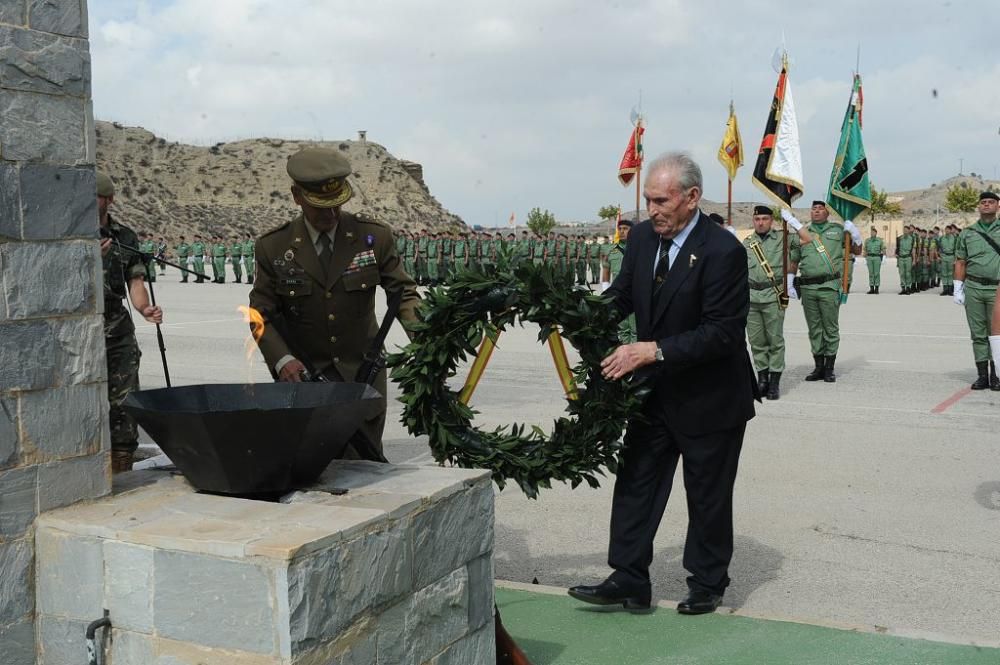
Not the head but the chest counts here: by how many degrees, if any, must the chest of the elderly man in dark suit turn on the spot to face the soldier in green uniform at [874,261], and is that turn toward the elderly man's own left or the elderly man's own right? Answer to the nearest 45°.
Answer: approximately 135° to the elderly man's own right

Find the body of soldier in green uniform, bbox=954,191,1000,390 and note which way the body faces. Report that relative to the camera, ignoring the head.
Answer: toward the camera

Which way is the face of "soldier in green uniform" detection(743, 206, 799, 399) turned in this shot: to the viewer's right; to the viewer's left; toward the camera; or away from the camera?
toward the camera

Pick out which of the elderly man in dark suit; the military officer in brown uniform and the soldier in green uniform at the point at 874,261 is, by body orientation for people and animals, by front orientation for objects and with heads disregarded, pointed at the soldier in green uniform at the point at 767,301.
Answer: the soldier in green uniform at the point at 874,261

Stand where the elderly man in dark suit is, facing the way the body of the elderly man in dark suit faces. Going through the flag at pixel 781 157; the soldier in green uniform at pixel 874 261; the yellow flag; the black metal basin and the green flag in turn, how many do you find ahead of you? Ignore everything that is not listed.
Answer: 1

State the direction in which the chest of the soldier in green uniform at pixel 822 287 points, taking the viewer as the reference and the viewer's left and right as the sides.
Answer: facing the viewer

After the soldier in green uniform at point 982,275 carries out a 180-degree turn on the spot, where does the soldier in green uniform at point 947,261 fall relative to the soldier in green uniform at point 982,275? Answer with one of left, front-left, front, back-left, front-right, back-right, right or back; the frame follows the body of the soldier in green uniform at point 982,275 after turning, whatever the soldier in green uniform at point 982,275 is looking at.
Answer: front

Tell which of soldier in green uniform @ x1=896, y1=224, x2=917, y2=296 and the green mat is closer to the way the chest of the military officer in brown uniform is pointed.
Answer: the green mat

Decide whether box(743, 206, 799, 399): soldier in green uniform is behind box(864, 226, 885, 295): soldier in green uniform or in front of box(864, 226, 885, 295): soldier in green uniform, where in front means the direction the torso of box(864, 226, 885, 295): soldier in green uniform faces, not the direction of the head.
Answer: in front

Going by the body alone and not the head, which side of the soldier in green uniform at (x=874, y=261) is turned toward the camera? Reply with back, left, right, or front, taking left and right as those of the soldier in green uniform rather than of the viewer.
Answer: front

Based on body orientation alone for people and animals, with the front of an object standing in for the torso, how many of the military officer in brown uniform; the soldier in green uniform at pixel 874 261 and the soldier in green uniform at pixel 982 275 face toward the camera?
3

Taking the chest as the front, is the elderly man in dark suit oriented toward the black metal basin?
yes

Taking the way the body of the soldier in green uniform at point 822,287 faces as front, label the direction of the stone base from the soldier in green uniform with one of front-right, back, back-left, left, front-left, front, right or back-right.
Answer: front

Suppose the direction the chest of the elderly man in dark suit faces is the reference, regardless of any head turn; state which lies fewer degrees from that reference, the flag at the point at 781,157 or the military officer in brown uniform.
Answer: the military officer in brown uniform

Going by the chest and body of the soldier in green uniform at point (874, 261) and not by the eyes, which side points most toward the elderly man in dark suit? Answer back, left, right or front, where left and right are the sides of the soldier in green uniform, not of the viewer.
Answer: front

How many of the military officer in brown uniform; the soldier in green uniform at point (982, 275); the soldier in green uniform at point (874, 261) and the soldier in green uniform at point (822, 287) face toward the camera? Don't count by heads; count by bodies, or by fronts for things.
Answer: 4

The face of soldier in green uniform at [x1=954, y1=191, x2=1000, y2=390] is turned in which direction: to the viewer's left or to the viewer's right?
to the viewer's left

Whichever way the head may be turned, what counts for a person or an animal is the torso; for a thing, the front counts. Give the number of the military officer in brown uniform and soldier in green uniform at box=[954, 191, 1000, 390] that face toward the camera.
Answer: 2
